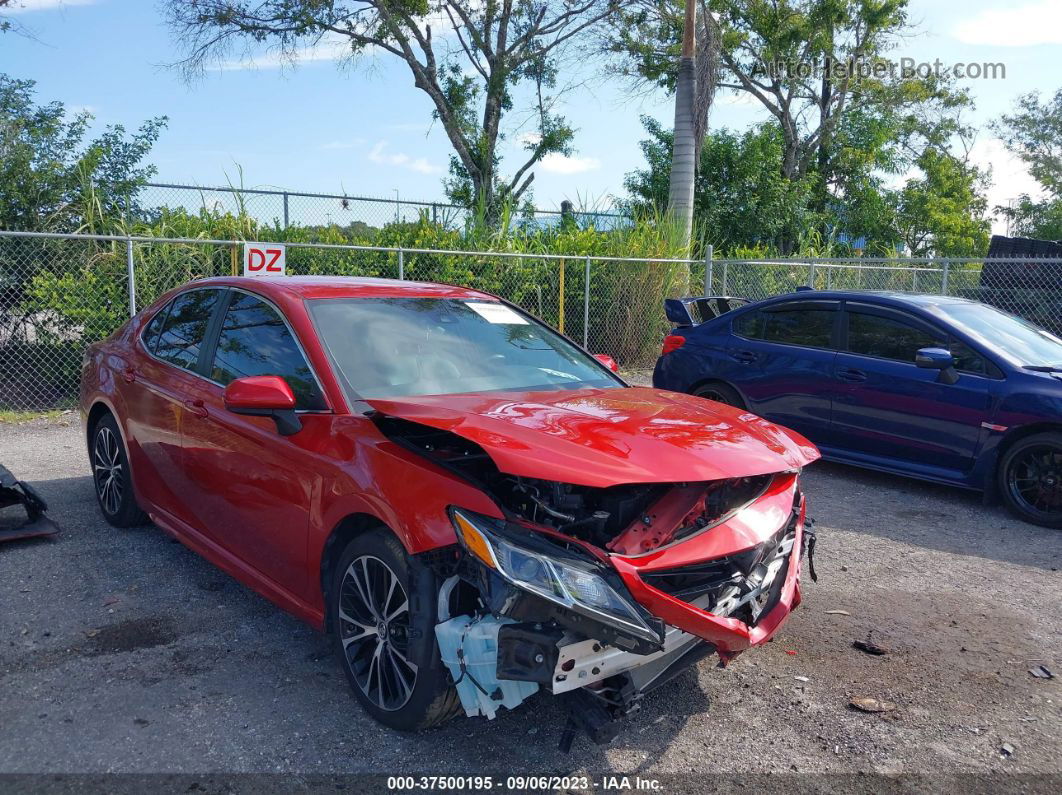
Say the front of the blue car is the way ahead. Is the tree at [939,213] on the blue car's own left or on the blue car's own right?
on the blue car's own left

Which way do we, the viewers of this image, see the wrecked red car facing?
facing the viewer and to the right of the viewer

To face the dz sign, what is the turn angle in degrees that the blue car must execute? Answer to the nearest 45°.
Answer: approximately 135° to its right

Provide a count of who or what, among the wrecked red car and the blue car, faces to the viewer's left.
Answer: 0

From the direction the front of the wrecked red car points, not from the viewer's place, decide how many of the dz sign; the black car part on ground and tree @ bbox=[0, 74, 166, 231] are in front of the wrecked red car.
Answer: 0

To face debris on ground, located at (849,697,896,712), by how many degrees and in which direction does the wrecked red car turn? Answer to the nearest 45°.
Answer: approximately 45° to its left

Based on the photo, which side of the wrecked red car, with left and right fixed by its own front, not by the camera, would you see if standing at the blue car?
left

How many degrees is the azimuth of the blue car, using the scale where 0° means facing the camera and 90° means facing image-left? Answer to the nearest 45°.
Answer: approximately 315°

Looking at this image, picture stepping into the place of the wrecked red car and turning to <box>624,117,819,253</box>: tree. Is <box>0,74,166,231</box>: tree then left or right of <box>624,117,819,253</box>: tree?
left

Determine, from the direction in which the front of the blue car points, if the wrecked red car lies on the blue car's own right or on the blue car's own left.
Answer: on the blue car's own right

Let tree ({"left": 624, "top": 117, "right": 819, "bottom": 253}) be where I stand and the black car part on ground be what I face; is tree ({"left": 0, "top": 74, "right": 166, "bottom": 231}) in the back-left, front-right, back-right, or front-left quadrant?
front-right

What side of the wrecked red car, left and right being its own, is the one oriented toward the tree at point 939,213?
left

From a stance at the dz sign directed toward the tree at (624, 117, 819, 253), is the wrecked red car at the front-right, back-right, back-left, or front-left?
back-right
